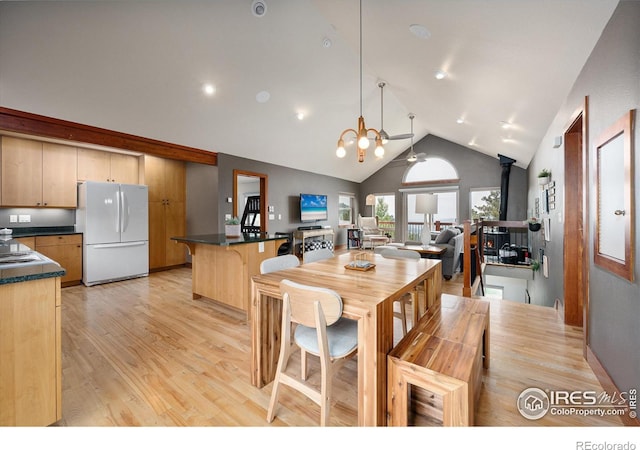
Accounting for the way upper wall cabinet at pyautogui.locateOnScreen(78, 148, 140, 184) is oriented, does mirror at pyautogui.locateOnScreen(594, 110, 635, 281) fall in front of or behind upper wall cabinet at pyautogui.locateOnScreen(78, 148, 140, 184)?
in front

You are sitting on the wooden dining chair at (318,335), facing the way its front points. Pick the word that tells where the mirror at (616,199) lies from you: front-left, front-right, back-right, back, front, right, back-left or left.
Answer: front-right

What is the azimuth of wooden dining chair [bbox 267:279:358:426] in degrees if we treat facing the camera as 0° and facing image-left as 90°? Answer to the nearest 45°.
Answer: approximately 225°

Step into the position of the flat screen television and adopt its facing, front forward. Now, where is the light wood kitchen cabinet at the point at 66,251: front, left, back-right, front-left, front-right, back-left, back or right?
right

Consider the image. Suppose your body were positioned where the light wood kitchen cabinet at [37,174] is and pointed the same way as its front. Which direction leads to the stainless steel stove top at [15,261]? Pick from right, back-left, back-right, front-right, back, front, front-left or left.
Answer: front-right

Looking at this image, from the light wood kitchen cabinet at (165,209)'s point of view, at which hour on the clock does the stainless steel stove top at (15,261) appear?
The stainless steel stove top is roughly at 2 o'clock from the light wood kitchen cabinet.

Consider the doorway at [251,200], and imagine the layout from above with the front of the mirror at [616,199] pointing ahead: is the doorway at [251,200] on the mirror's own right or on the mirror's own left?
on the mirror's own right

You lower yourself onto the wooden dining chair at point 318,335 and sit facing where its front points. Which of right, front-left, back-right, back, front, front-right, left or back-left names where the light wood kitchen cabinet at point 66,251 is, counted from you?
left

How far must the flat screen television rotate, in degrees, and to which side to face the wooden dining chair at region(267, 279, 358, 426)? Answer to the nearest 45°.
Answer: approximately 45° to its right
